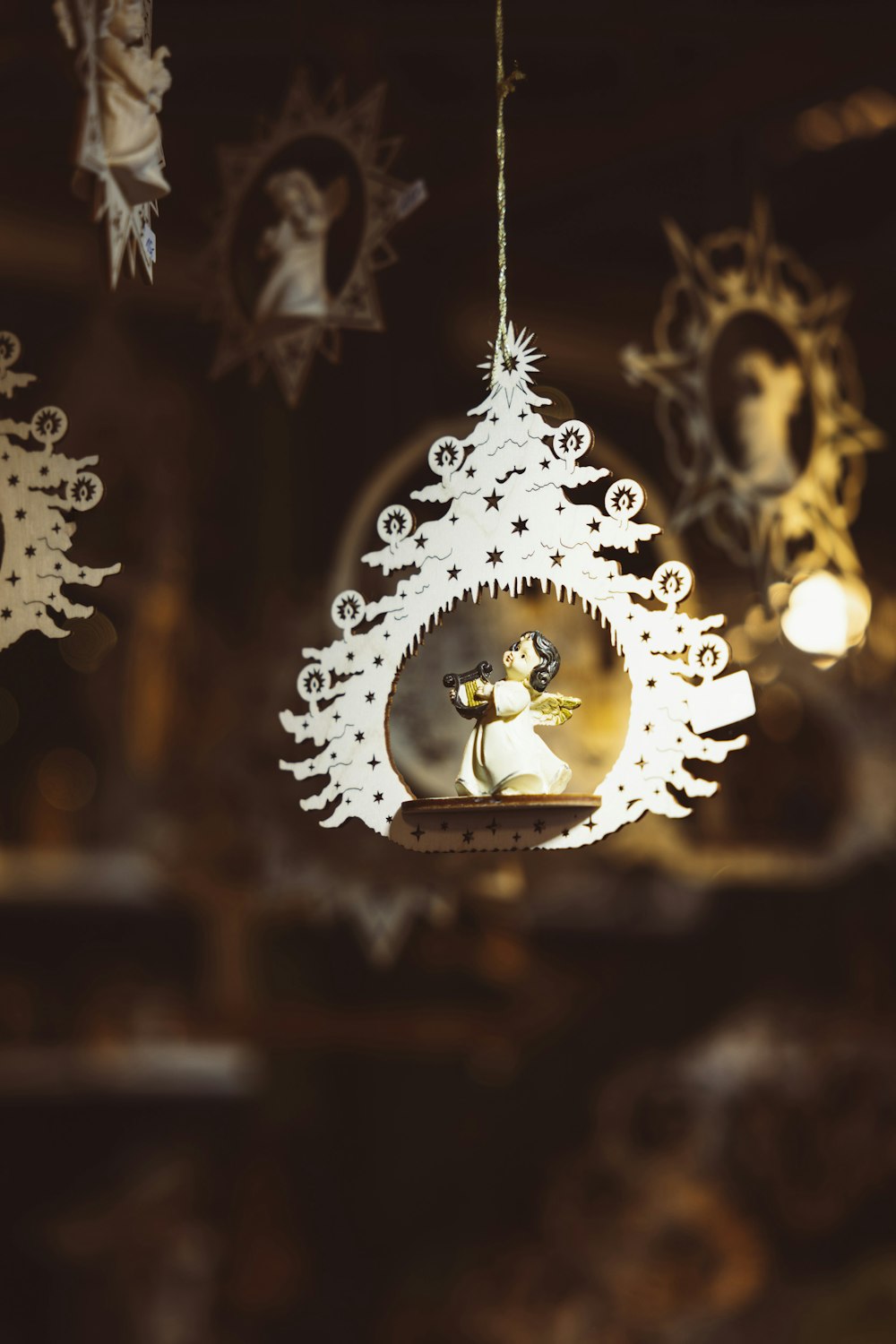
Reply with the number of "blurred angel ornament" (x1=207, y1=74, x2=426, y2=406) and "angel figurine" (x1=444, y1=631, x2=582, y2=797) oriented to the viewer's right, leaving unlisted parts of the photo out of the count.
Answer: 0

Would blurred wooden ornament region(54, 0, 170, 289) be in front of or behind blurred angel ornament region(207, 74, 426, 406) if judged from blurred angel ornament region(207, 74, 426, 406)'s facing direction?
in front

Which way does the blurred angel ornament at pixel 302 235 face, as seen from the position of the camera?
facing the viewer and to the left of the viewer

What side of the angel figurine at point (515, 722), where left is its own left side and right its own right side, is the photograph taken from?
left

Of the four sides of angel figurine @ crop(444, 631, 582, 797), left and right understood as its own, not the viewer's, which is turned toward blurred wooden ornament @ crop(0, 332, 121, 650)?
front

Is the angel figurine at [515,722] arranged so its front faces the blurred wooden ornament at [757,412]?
no
